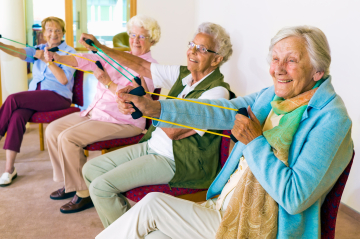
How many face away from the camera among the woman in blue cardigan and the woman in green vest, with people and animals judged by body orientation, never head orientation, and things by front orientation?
0

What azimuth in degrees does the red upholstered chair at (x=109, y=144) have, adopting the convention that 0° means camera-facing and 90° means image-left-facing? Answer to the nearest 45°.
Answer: approximately 45°

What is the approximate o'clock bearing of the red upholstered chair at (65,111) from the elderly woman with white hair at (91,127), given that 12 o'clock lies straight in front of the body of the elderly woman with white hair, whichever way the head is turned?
The red upholstered chair is roughly at 4 o'clock from the elderly woman with white hair.

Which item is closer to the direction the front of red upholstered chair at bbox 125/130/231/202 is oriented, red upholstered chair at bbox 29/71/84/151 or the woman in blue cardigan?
the red upholstered chair

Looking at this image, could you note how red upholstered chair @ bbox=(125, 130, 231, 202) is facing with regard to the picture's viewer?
facing to the left of the viewer

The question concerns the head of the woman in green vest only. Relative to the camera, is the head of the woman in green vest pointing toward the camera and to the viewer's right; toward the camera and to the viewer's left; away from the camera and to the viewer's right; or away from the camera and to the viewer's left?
toward the camera and to the viewer's left

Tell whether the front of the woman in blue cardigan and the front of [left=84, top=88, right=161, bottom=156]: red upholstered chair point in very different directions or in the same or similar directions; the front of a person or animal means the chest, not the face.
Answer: same or similar directions

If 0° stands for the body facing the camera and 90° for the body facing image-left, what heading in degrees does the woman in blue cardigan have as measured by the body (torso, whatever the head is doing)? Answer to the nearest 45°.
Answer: approximately 45°

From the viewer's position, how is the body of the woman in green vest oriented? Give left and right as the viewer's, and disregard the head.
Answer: facing the viewer and to the left of the viewer

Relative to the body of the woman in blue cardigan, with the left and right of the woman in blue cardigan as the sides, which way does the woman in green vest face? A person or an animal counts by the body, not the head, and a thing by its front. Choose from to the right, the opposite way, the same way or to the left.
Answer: the same way

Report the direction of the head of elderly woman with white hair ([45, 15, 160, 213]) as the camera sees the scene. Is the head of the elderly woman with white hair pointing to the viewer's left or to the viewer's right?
to the viewer's left

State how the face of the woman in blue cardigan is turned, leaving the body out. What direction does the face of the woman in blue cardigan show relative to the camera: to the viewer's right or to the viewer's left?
to the viewer's left

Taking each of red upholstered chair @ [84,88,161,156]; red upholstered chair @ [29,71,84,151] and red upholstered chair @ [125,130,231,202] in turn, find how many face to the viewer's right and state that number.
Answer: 0

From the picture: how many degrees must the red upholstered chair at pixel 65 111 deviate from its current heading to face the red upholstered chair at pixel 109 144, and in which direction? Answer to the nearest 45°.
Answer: approximately 45° to its left

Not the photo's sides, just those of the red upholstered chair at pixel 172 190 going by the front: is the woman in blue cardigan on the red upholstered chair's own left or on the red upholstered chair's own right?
on the red upholstered chair's own left

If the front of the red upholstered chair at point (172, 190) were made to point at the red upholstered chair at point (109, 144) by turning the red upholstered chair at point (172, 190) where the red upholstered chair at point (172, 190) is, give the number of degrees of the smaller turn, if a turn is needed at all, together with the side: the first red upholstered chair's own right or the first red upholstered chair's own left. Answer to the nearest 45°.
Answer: approximately 45° to the first red upholstered chair's own right

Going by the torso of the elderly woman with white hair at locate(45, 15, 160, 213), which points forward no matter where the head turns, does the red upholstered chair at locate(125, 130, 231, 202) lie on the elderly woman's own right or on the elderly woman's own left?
on the elderly woman's own left

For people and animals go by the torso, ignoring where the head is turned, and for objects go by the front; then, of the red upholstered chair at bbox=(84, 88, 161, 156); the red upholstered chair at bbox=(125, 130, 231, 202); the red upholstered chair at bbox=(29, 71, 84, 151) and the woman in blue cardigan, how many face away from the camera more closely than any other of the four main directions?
0
